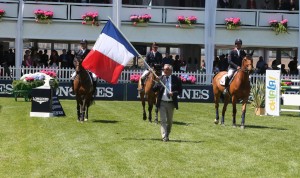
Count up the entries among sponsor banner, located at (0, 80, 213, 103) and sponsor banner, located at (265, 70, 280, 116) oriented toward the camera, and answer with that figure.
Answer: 2

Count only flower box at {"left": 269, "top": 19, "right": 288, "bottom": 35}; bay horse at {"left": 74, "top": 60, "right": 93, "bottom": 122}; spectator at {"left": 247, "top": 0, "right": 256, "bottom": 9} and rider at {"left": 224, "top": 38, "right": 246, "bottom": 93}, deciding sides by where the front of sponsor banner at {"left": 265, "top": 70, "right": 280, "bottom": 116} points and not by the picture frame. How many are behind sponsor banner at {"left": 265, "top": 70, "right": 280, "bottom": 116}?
2

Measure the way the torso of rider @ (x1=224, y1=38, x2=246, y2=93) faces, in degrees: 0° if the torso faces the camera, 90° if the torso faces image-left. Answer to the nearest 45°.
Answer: approximately 315°

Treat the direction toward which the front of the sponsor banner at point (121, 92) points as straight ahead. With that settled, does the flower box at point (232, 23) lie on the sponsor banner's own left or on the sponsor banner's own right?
on the sponsor banner's own left

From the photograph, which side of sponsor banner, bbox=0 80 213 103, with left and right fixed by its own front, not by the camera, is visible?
front

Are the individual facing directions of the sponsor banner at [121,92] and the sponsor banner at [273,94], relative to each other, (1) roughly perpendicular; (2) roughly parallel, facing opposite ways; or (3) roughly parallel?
roughly parallel

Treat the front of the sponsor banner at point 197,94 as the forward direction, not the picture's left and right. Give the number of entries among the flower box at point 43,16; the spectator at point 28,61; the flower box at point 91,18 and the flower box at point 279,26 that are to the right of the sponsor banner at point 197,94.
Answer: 3

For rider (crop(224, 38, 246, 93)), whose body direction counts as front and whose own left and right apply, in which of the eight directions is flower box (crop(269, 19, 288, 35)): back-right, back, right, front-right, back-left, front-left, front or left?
back-left

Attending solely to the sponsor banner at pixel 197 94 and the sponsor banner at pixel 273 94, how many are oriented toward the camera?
2

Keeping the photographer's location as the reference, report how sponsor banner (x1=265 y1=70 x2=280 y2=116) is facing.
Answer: facing the viewer

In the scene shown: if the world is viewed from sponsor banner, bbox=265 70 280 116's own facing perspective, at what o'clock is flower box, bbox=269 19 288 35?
The flower box is roughly at 6 o'clock from the sponsor banner.
